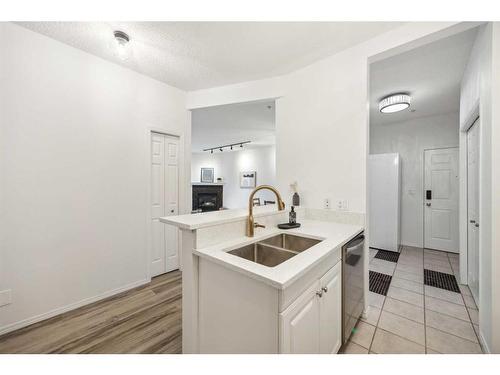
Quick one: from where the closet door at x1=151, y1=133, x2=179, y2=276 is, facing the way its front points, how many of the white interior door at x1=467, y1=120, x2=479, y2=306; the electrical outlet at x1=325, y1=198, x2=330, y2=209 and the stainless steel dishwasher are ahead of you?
3

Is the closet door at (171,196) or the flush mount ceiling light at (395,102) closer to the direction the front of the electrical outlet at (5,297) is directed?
the flush mount ceiling light

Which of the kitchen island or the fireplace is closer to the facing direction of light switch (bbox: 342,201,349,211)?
the kitchen island

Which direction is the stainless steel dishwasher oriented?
to the viewer's right

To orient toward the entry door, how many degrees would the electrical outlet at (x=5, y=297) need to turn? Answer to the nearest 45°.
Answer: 0° — it already faces it

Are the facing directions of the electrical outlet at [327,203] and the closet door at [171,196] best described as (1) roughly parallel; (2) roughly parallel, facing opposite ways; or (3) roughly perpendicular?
roughly perpendicular

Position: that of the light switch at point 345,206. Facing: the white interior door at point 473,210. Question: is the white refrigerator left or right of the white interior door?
left

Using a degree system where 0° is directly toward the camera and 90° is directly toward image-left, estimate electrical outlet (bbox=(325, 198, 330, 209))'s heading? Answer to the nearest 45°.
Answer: approximately 0°

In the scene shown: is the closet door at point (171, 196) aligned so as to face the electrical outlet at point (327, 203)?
yes

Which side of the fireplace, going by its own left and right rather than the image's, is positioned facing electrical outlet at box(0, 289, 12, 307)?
front

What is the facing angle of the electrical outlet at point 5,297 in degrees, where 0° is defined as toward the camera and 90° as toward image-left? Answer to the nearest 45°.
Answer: approximately 315°
